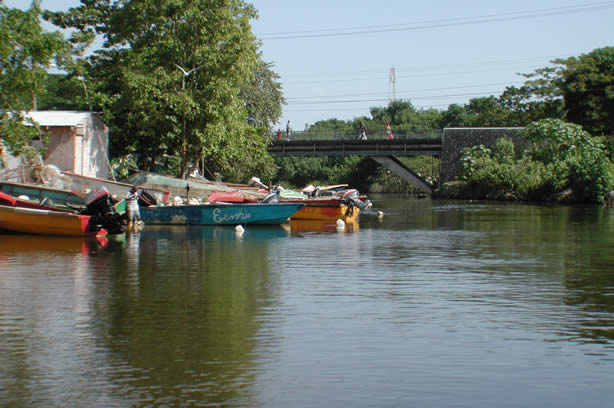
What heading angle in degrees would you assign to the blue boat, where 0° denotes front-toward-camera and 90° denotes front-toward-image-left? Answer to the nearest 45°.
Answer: approximately 270°

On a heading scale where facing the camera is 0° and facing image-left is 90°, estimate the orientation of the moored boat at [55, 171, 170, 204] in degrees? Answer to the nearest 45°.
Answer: approximately 90°

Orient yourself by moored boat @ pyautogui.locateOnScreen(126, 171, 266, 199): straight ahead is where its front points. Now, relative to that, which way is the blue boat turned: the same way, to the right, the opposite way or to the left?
the opposite way

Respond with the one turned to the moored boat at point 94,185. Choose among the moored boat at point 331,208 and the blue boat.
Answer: the moored boat at point 331,208

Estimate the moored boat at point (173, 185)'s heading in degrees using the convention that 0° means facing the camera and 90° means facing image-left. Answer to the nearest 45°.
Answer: approximately 90°

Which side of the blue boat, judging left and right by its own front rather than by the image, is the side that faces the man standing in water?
back

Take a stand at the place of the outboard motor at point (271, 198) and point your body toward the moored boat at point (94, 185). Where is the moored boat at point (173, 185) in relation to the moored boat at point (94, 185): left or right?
right

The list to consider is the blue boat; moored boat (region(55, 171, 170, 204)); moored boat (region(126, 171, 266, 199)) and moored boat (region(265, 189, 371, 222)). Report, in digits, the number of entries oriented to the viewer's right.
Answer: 1

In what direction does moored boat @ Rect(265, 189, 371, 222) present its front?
to the viewer's left

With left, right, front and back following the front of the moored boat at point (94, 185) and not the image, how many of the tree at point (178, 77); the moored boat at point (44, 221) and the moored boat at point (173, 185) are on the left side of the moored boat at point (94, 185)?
1

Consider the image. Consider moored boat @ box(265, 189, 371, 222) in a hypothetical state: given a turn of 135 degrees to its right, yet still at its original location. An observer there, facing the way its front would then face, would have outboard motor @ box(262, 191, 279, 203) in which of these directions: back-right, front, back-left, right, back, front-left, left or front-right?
back
